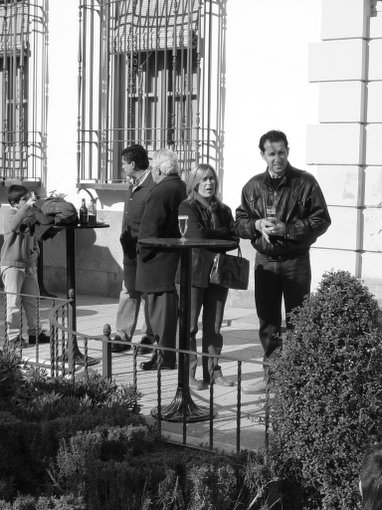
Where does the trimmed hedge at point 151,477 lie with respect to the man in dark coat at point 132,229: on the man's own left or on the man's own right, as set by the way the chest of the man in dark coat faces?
on the man's own left

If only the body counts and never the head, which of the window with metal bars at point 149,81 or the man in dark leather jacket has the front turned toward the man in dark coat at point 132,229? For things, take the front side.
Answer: the window with metal bars

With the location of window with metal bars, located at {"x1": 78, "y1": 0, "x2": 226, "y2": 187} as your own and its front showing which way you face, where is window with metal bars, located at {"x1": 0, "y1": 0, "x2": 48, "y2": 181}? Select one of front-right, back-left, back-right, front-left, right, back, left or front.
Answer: back-right

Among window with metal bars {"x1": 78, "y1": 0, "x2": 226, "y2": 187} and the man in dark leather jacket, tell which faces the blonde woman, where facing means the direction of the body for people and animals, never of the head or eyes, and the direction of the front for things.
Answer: the window with metal bars

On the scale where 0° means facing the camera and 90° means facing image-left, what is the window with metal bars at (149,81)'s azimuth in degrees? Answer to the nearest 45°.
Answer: approximately 0°

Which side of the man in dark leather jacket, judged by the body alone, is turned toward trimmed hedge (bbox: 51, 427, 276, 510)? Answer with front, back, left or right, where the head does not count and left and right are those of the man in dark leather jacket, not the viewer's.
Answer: front

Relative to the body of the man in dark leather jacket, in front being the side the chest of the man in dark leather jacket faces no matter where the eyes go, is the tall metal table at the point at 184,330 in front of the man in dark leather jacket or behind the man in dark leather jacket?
in front

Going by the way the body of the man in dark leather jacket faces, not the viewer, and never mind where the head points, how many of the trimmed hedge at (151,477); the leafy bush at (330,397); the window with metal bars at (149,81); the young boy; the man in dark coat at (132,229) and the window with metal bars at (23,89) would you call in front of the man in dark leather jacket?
2

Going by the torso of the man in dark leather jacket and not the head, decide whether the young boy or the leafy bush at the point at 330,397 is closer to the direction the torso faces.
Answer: the leafy bush

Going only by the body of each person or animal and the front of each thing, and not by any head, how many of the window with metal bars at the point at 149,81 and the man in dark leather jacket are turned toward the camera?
2

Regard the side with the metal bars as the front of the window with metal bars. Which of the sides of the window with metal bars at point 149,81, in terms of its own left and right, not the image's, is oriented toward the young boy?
front
